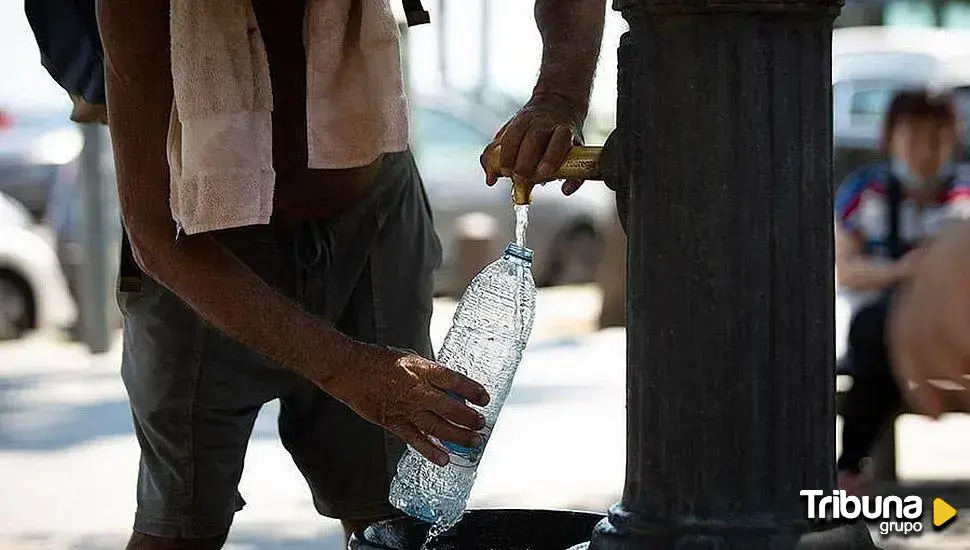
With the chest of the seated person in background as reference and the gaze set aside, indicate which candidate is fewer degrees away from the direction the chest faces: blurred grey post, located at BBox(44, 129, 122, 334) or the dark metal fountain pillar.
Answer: the dark metal fountain pillar

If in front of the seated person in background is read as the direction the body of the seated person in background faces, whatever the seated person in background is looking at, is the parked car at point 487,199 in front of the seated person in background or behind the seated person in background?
behind

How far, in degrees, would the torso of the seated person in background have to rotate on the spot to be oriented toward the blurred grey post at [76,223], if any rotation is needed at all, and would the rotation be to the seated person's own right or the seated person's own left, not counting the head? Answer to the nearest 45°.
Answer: approximately 135° to the seated person's own right

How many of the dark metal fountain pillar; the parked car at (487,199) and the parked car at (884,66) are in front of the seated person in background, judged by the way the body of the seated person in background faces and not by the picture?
1

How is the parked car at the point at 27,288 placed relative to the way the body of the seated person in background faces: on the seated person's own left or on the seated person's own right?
on the seated person's own right

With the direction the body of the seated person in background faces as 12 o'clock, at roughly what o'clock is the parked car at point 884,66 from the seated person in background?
The parked car is roughly at 6 o'clock from the seated person in background.

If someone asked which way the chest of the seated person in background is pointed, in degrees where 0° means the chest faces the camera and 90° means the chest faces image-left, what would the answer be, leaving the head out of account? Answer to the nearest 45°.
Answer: approximately 0°

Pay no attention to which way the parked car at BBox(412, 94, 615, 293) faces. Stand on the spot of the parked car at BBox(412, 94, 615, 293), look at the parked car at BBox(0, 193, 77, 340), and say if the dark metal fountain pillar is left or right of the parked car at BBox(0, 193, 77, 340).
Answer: left

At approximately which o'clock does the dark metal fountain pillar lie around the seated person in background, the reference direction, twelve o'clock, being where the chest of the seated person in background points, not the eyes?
The dark metal fountain pillar is roughly at 12 o'clock from the seated person in background.
